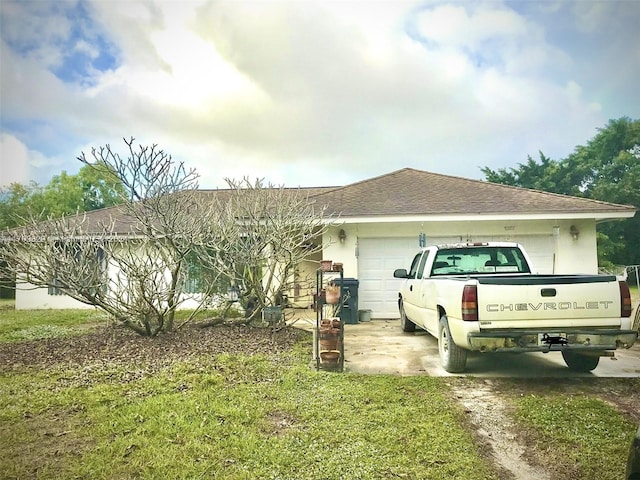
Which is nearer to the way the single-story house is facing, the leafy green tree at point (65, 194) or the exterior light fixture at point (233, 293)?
the exterior light fixture

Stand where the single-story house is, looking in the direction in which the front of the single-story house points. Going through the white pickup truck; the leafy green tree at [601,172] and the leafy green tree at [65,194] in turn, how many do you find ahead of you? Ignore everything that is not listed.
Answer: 1

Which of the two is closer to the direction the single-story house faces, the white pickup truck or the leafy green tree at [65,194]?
the white pickup truck

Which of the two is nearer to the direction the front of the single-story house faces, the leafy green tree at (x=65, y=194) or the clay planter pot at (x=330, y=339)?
the clay planter pot

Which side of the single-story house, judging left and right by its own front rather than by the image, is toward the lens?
front

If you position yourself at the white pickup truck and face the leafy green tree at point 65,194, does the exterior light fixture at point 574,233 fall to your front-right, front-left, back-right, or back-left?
front-right

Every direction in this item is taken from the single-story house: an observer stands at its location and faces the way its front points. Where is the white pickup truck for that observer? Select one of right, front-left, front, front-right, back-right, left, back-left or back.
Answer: front

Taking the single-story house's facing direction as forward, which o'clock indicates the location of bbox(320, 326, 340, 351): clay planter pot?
The clay planter pot is roughly at 1 o'clock from the single-story house.

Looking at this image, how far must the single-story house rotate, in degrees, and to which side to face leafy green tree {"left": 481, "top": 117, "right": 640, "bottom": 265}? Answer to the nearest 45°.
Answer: approximately 135° to its left

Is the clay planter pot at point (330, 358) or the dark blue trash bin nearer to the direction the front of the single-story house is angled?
the clay planter pot
